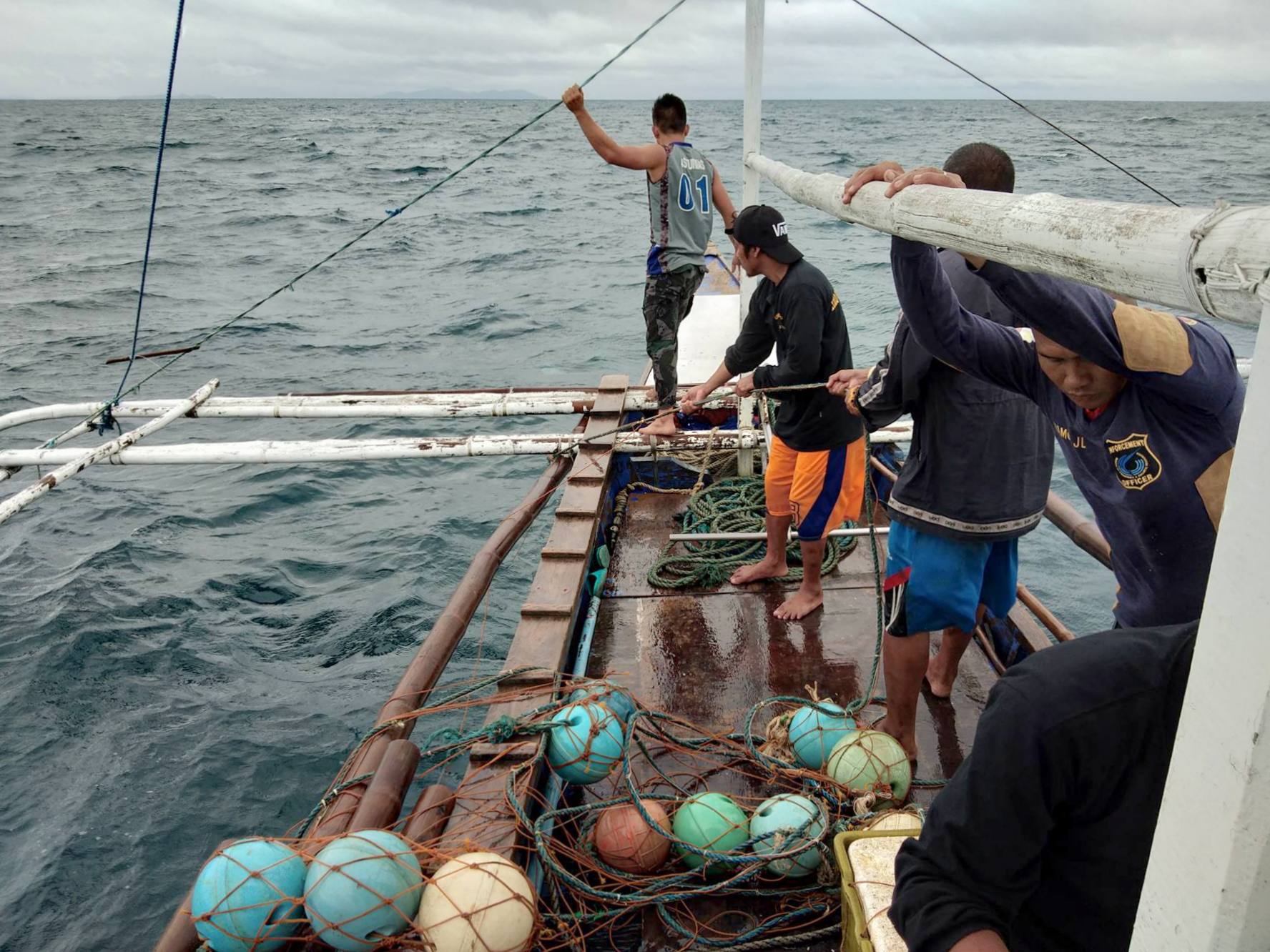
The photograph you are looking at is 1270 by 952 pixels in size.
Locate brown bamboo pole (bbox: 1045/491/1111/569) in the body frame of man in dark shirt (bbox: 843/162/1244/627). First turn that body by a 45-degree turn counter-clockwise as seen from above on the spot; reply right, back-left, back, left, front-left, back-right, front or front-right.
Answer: back

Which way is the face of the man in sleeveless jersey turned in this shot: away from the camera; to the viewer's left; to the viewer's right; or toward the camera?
away from the camera

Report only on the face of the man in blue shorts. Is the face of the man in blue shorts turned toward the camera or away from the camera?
away from the camera

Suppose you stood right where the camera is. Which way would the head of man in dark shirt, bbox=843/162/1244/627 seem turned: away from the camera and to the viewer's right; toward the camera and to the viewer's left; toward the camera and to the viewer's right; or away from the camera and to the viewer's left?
toward the camera and to the viewer's left

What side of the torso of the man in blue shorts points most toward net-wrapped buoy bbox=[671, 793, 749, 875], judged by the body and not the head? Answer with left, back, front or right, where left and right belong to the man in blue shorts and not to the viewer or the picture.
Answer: left

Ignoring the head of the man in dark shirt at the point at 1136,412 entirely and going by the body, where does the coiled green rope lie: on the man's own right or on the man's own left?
on the man's own right

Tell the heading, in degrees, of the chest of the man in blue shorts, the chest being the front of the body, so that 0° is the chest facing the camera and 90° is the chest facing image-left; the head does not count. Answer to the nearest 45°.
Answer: approximately 135°

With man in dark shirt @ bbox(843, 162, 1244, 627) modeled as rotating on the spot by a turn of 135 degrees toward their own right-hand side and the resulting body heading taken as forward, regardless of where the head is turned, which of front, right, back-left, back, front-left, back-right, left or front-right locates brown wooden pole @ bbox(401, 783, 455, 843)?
left

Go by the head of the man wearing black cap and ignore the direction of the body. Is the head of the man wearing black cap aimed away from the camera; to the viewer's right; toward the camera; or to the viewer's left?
to the viewer's left

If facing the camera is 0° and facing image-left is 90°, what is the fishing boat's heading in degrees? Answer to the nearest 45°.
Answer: approximately 180°

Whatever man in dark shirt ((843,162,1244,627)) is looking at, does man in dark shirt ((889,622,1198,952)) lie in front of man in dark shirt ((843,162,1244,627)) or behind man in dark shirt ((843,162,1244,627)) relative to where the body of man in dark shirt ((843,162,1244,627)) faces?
in front

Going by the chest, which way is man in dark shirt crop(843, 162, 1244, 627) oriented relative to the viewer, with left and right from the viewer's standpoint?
facing the viewer and to the left of the viewer

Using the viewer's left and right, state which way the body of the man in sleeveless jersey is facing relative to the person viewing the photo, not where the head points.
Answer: facing away from the viewer and to the left of the viewer
